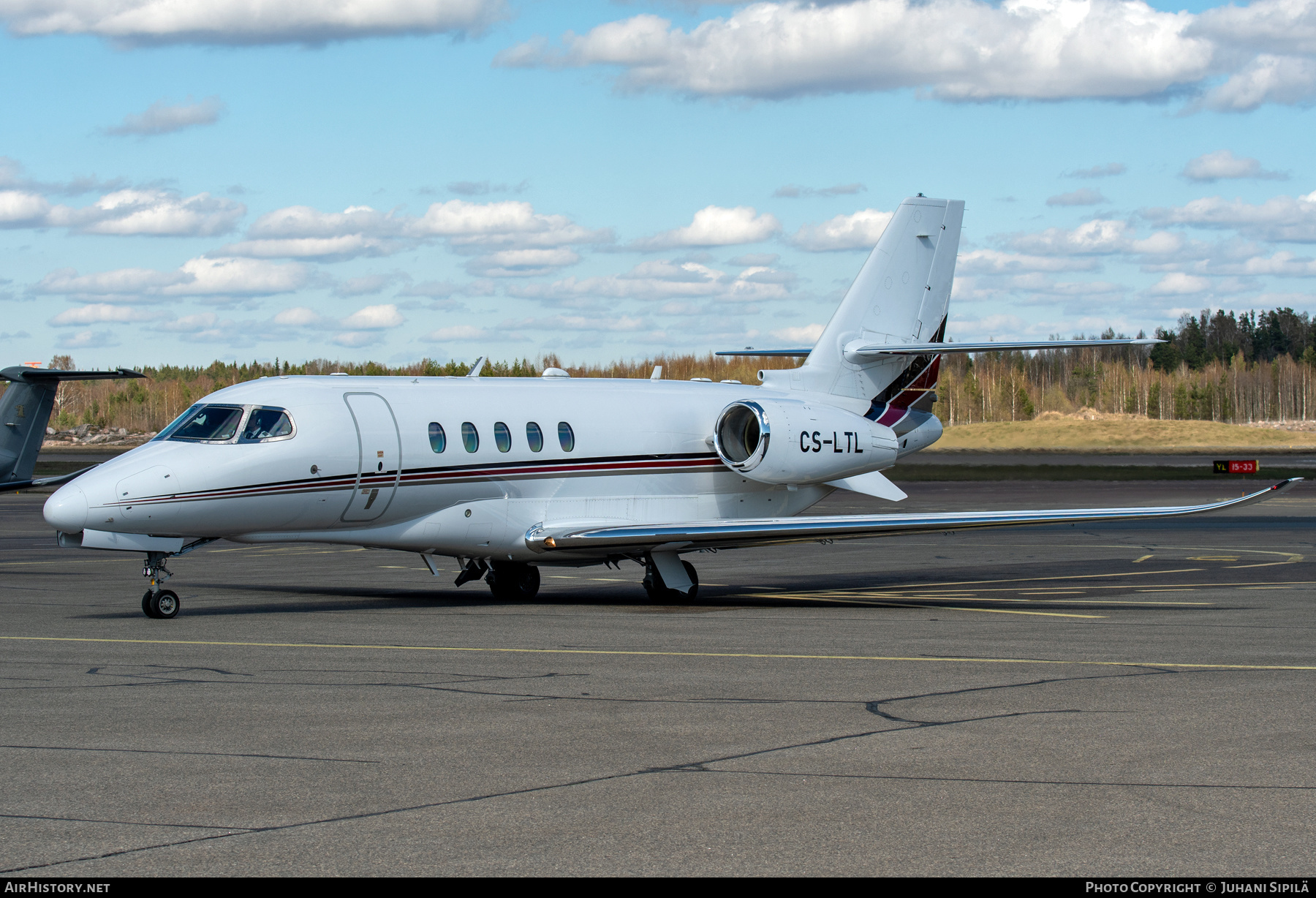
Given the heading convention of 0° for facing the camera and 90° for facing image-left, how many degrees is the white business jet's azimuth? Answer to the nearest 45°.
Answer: approximately 45°

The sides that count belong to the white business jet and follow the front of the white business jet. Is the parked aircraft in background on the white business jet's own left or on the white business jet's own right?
on the white business jet's own right

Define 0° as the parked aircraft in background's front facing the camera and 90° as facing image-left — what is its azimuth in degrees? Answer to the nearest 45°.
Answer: approximately 45°

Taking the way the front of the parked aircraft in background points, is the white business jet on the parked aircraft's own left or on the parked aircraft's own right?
on the parked aircraft's own left
